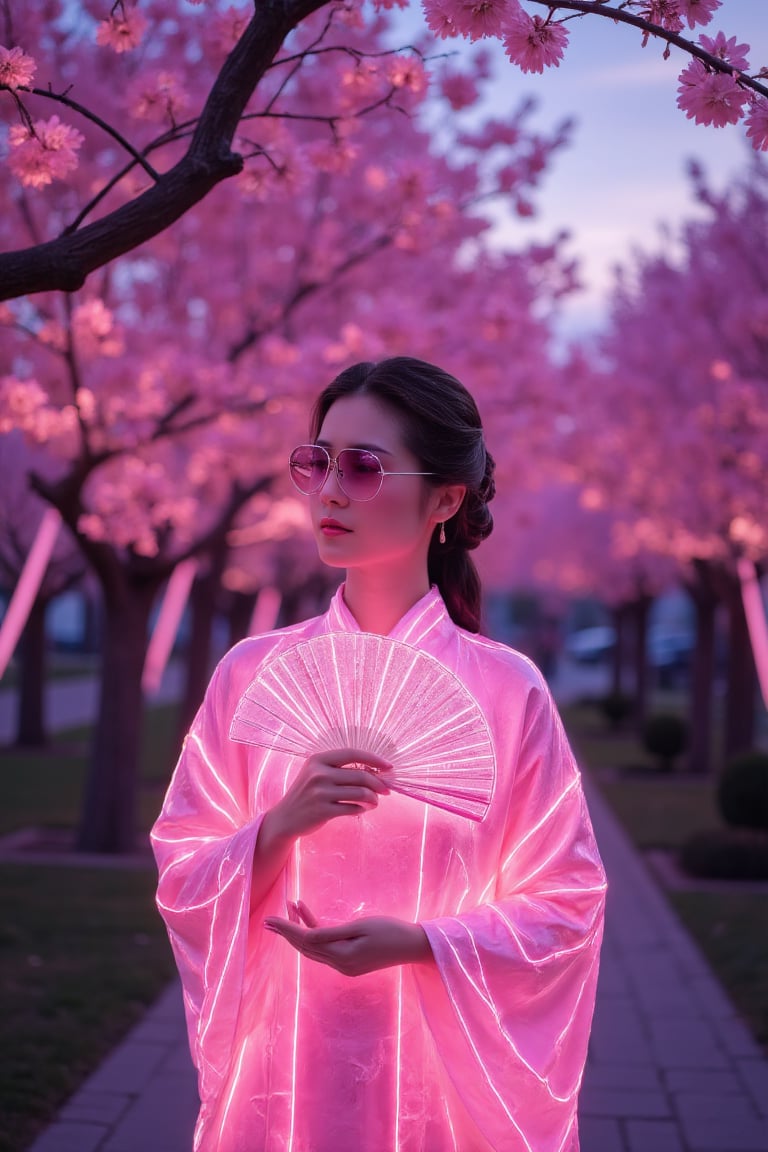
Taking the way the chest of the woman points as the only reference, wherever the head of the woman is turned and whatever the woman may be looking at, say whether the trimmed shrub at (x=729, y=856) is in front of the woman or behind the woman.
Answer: behind

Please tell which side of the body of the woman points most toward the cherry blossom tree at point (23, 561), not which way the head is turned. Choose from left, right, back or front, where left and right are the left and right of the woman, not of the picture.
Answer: back

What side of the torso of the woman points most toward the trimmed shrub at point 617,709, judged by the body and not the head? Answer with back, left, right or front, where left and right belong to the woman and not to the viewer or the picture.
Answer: back

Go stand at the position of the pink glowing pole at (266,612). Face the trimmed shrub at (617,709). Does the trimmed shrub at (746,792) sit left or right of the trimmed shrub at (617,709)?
right

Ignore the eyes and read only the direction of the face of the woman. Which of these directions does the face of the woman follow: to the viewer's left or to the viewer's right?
to the viewer's left

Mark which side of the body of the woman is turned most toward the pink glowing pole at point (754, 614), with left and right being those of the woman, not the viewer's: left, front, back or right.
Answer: back

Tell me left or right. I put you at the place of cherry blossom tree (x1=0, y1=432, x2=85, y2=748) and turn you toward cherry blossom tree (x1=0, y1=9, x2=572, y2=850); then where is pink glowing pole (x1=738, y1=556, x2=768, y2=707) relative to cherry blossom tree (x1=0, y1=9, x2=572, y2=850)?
left

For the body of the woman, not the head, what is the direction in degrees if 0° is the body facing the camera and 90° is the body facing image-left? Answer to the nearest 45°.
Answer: approximately 0°

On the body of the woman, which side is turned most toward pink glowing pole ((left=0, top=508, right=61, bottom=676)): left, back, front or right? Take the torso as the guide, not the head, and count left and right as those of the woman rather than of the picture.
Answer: back
